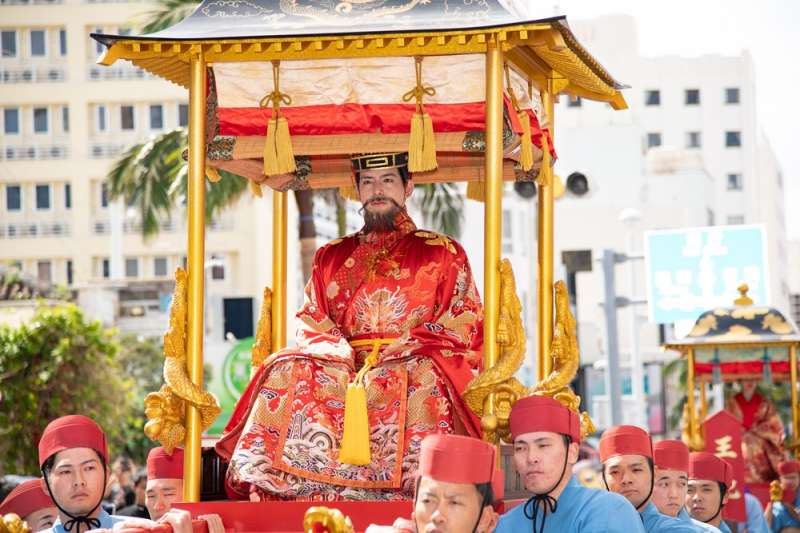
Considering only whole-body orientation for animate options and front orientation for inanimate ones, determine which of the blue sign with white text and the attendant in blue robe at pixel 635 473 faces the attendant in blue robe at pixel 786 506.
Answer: the blue sign with white text

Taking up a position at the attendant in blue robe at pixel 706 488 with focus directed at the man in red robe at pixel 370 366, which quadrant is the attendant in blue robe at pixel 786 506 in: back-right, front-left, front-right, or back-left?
back-right

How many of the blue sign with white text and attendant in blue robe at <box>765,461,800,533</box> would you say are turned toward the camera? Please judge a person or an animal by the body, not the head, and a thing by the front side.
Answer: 2

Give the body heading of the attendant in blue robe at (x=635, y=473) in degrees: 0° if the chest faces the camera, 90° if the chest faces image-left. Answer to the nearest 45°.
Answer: approximately 45°

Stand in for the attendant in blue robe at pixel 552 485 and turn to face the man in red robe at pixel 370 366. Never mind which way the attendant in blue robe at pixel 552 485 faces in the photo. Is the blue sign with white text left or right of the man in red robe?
right

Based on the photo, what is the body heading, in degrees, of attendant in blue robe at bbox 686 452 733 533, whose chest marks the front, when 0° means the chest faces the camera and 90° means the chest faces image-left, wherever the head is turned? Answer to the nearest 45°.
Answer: approximately 45°

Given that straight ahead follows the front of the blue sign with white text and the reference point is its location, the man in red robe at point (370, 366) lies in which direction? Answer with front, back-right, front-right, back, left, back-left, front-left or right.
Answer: front

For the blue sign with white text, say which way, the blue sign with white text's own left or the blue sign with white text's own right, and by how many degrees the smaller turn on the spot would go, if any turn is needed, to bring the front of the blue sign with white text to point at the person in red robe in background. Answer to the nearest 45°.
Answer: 0° — it already faces them

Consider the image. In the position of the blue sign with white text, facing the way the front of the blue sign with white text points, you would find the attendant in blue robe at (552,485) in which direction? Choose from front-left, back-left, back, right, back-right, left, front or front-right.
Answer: front

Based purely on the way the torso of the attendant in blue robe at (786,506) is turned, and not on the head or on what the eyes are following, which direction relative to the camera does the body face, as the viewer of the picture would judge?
toward the camera
